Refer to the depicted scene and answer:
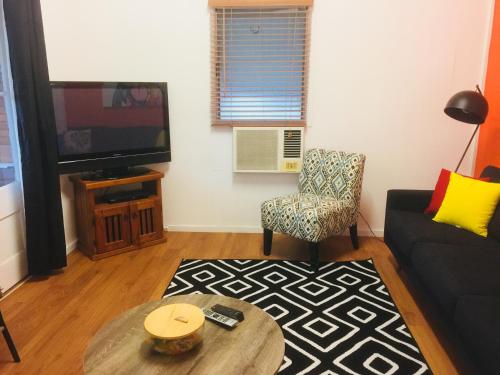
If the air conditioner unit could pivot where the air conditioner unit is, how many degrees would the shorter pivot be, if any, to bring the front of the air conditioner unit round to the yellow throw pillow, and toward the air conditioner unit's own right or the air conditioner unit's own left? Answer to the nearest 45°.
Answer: approximately 45° to the air conditioner unit's own left

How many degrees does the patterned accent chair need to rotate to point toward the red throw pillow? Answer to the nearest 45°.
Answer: approximately 135° to its left

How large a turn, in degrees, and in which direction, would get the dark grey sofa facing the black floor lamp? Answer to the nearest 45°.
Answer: approximately 90° to its right

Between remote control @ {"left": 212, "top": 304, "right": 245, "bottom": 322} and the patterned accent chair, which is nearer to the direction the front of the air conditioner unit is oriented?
the remote control

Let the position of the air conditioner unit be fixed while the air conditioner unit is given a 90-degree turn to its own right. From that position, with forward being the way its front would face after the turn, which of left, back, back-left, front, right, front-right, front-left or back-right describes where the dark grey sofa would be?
back-left

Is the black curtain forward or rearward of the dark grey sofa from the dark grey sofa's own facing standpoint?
forward

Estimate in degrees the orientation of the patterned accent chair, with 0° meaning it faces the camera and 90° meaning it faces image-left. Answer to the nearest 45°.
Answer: approximately 45°

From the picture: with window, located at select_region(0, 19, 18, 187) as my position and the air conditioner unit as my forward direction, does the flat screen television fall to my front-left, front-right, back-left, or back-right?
front-left

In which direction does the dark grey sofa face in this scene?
to the viewer's left

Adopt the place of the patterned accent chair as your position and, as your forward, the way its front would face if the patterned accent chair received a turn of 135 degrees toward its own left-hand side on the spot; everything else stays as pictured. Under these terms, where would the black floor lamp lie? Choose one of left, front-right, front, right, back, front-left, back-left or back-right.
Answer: front

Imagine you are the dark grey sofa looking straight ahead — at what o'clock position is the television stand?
The television stand is roughly at 12 o'clock from the dark grey sofa.

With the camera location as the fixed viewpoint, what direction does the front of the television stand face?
facing the viewer and to the right of the viewer

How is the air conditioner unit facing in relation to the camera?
toward the camera

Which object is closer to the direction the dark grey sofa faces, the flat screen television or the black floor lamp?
the flat screen television

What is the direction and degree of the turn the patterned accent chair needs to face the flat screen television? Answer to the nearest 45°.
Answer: approximately 45° to its right

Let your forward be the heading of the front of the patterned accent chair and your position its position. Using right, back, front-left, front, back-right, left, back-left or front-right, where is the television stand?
front-right

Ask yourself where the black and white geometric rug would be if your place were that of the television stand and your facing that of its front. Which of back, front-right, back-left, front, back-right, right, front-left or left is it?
front
